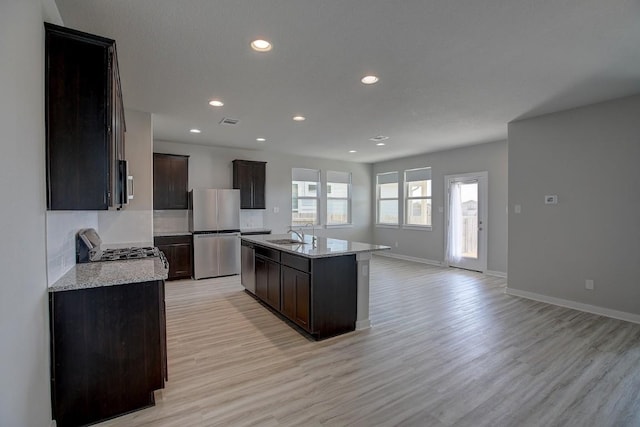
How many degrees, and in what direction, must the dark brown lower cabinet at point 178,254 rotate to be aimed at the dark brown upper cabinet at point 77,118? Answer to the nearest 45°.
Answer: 0° — it already faces it

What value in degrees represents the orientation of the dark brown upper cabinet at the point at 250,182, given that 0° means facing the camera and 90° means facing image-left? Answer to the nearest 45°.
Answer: approximately 0°

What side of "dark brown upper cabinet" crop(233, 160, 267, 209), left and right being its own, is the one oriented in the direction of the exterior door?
left

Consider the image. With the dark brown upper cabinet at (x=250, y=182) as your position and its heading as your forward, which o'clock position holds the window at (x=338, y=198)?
The window is roughly at 8 o'clock from the dark brown upper cabinet.

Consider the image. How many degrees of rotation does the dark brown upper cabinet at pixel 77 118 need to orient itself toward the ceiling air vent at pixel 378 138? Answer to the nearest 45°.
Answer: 0° — it already faces it

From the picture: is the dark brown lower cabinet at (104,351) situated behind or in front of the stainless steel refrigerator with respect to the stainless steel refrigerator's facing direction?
in front

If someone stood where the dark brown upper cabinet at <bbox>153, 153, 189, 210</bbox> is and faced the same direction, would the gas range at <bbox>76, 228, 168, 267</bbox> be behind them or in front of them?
in front

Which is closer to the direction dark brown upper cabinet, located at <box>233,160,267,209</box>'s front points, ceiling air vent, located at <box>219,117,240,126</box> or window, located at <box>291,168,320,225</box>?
the ceiling air vent

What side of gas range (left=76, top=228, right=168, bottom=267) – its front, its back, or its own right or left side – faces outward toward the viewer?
right

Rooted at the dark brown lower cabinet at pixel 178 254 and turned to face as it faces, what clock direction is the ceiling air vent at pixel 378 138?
The ceiling air vent is roughly at 10 o'clock from the dark brown lower cabinet.

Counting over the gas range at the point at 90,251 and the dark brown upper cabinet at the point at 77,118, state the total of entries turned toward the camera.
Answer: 0
